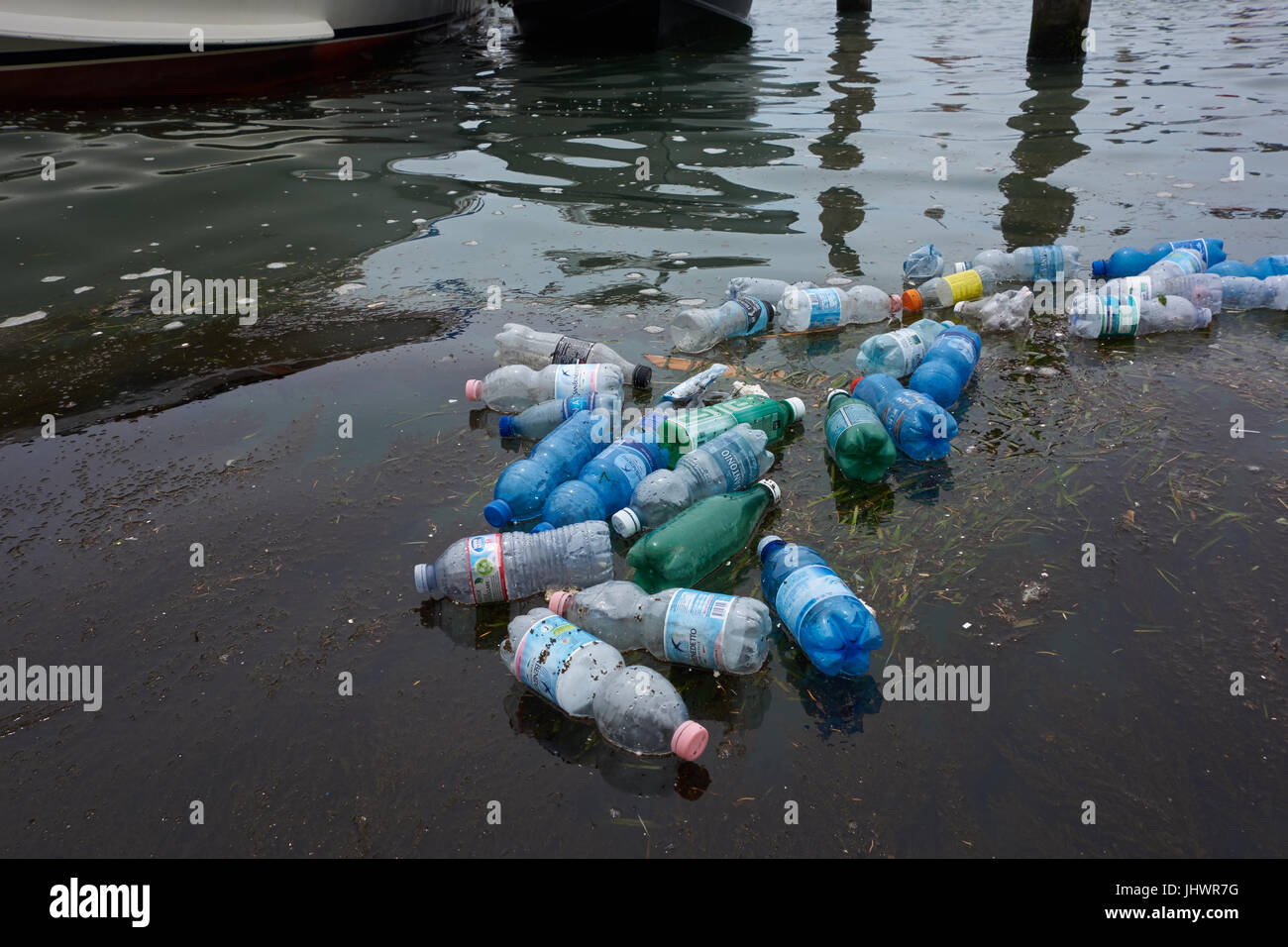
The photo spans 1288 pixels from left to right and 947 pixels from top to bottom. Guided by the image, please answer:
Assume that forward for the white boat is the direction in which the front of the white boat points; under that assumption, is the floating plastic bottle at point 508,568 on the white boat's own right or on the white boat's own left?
on the white boat's own right

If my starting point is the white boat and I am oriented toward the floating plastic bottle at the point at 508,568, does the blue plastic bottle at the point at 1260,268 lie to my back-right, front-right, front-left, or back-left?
front-left

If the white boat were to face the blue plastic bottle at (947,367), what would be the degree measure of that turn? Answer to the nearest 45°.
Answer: approximately 90° to its right

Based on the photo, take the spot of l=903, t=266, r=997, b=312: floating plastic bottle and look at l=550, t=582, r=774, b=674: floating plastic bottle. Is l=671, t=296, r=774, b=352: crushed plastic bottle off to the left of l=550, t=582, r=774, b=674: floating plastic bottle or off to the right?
right

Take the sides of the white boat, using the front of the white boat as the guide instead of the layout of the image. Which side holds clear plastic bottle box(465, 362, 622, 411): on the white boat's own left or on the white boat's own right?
on the white boat's own right

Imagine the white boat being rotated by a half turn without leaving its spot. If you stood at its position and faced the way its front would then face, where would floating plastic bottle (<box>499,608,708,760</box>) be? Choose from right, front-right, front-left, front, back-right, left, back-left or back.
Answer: left

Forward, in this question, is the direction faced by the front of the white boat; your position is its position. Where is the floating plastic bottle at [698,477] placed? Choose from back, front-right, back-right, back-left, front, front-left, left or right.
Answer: right

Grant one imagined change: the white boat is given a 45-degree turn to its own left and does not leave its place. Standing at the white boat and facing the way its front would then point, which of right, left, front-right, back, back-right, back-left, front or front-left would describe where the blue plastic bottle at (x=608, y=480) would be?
back-right

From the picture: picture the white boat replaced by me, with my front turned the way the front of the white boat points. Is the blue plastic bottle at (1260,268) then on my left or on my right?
on my right

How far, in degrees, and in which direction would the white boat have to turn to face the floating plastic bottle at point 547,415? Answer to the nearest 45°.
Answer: approximately 90° to its right

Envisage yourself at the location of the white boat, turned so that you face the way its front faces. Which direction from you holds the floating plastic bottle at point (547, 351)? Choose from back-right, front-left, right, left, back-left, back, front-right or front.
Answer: right

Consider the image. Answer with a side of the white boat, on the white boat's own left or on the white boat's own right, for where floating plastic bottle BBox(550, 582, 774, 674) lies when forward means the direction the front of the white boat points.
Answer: on the white boat's own right

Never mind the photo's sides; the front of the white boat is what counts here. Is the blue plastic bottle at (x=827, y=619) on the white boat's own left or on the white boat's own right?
on the white boat's own right

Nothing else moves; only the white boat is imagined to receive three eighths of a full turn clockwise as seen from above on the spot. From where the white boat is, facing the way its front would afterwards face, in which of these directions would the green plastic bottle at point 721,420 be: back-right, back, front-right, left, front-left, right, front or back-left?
front-left

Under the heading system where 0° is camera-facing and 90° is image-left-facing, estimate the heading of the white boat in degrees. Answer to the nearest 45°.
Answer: approximately 270°
